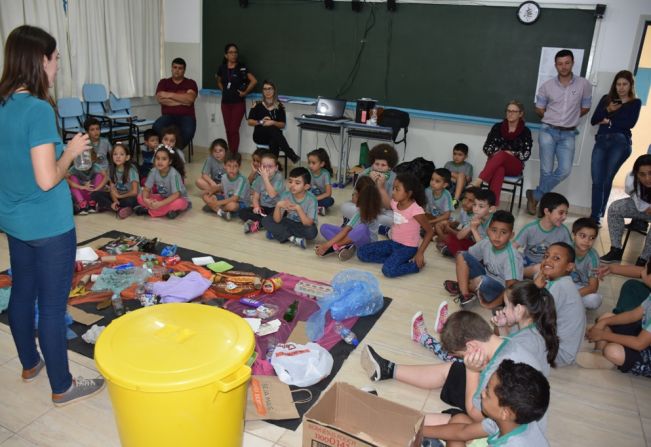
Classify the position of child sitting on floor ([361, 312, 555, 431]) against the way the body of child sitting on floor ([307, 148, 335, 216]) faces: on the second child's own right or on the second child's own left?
on the second child's own left

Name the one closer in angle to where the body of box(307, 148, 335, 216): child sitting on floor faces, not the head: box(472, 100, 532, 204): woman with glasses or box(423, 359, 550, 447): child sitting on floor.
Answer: the child sitting on floor

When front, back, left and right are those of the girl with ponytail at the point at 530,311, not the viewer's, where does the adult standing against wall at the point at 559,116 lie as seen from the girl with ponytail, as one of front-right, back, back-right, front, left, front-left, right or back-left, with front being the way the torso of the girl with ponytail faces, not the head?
right

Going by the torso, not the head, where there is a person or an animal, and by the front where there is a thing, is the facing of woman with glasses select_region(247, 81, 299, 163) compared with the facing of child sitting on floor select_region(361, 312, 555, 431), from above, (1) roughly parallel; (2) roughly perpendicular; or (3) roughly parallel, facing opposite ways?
roughly perpendicular

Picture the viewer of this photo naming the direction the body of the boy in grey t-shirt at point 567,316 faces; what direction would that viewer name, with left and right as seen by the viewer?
facing to the left of the viewer

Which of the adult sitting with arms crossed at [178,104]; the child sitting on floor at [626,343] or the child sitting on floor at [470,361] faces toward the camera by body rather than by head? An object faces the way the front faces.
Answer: the adult sitting with arms crossed

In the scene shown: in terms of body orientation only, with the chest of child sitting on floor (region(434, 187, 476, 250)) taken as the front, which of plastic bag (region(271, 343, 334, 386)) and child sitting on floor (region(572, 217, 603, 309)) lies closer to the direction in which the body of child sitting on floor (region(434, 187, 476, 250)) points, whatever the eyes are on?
the plastic bag

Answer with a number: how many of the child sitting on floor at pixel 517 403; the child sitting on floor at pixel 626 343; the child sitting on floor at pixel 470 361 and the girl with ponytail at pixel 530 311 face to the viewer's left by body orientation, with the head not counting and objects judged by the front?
4

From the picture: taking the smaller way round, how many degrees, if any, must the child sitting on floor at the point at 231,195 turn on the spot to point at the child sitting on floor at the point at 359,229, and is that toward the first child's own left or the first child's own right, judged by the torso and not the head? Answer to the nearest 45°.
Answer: approximately 90° to the first child's own left

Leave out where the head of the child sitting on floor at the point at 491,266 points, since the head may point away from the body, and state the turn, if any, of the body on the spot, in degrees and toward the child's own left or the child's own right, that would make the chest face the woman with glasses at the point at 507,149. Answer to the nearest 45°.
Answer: approximately 135° to the child's own right

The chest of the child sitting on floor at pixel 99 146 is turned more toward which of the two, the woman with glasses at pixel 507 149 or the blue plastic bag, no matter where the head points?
the blue plastic bag

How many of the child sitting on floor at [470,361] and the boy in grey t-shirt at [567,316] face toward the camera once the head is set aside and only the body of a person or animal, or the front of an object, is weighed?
0

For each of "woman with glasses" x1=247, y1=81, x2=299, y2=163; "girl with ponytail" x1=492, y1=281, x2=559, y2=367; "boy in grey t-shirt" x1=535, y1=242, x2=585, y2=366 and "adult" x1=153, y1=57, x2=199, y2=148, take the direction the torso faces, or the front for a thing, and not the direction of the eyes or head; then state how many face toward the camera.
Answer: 2

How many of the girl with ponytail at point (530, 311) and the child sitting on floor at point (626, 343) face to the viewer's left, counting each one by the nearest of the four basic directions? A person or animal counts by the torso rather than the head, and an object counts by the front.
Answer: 2

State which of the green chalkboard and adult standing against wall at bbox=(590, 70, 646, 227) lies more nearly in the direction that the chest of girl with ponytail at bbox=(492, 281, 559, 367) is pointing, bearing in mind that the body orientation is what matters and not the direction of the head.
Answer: the green chalkboard

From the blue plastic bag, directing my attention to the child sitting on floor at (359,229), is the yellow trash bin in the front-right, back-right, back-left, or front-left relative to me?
back-left

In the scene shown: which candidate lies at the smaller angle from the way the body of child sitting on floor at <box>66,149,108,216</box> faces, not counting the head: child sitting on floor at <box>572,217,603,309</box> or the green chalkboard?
the child sitting on floor

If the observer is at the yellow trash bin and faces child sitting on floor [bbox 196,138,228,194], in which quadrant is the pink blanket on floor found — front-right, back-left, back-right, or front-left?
front-right

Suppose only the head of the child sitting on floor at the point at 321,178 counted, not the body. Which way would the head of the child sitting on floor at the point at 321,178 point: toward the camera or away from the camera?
toward the camera

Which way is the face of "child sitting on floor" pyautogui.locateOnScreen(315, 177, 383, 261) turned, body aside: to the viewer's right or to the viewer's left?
to the viewer's left

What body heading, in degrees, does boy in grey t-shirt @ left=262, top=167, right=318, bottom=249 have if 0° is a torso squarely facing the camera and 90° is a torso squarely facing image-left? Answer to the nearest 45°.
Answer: approximately 45°
